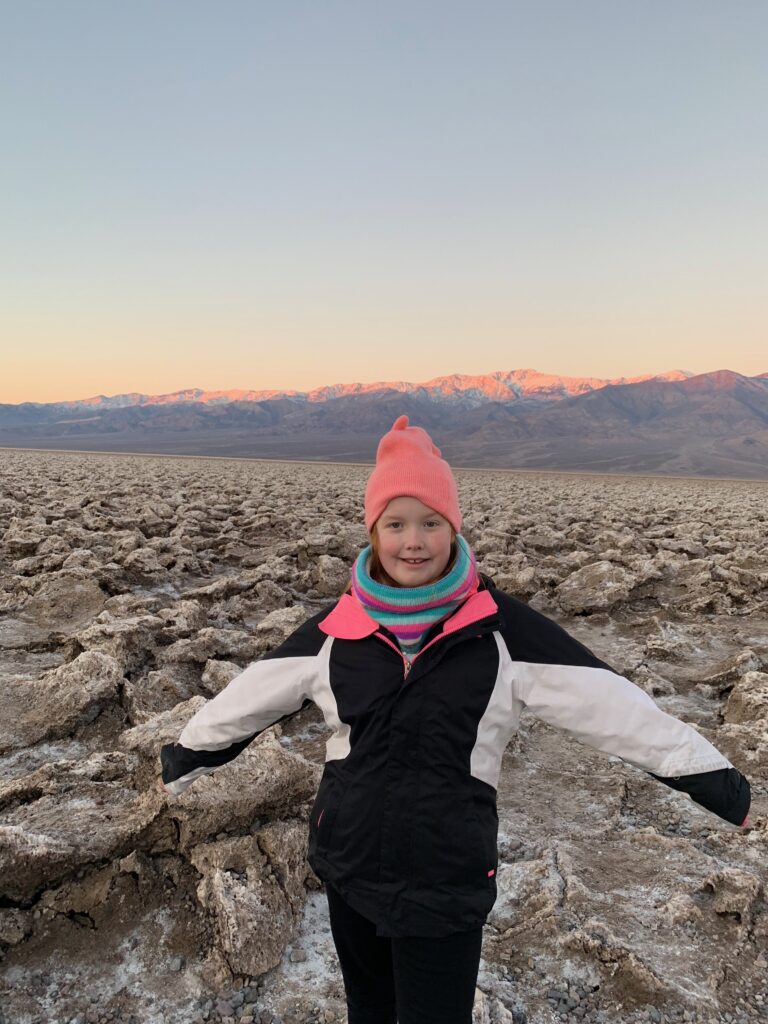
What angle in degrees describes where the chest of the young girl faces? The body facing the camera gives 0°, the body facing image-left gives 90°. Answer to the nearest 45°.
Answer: approximately 0°

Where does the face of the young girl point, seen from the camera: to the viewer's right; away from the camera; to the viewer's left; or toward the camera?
toward the camera
